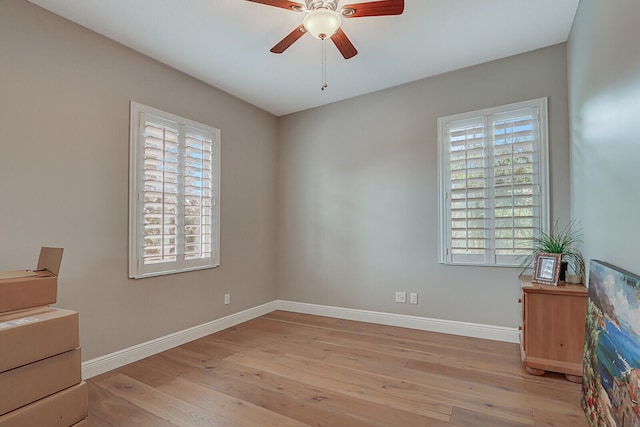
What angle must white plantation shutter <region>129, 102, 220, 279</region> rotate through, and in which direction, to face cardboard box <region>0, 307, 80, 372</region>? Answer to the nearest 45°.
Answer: approximately 90° to its right

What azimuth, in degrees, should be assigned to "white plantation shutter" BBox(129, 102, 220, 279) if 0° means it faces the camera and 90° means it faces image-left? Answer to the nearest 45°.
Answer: approximately 315°

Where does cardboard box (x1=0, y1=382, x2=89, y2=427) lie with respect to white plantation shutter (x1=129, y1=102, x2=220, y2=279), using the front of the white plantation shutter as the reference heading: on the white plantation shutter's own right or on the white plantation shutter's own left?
on the white plantation shutter's own right

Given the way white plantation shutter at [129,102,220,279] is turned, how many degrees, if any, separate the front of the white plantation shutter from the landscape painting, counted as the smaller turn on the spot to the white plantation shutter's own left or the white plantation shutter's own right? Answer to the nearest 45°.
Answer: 0° — it already faces it

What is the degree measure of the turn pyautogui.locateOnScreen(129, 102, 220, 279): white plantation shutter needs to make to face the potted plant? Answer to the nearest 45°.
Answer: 0° — it already faces it

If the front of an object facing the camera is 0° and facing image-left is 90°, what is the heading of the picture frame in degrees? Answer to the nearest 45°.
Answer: approximately 0°

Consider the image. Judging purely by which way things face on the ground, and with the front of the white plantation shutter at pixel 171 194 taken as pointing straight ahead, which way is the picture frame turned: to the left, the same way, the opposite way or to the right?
to the right
